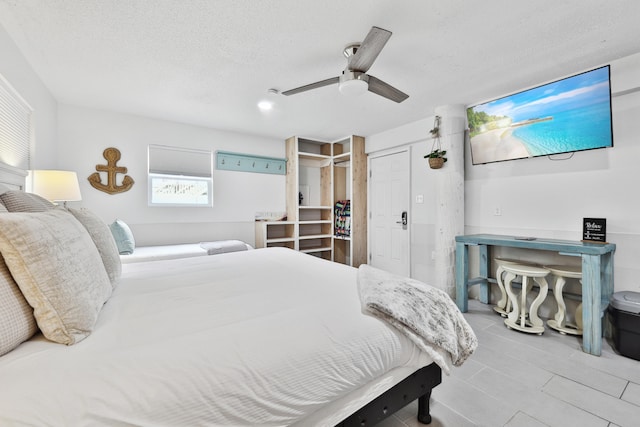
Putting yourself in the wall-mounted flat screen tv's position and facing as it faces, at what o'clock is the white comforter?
The white comforter is roughly at 11 o'clock from the wall-mounted flat screen tv.

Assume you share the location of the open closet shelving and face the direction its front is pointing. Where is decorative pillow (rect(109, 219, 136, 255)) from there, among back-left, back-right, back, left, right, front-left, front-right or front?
front-right

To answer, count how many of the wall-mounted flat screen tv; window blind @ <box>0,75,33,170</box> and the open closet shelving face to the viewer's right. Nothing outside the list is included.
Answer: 1

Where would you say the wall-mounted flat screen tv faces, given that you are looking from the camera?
facing the viewer and to the left of the viewer

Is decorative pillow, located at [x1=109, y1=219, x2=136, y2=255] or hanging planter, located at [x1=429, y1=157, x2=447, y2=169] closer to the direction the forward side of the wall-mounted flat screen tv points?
the decorative pillow

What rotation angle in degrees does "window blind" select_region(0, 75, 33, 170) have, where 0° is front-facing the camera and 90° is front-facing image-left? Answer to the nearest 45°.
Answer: approximately 270°

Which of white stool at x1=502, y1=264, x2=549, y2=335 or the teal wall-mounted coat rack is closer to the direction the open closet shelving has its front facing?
the white stool

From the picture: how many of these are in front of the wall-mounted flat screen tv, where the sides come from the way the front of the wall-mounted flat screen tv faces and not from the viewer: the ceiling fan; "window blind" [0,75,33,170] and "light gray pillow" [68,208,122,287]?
3

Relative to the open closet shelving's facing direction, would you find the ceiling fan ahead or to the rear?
ahead

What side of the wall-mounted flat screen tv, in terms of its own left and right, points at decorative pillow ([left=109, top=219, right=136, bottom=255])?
front

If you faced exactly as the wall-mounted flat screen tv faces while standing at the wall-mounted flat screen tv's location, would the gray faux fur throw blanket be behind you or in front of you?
in front

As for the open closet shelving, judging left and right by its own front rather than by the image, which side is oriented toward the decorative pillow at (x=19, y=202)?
front

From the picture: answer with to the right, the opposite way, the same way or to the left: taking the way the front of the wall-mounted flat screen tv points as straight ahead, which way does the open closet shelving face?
to the left

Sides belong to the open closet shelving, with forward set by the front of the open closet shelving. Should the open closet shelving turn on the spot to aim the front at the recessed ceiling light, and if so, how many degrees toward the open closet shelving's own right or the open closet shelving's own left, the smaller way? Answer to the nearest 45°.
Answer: approximately 45° to the open closet shelving's own right

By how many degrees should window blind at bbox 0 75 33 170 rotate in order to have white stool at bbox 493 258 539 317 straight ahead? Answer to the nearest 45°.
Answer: approximately 45° to its right

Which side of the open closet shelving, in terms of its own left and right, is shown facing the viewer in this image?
front

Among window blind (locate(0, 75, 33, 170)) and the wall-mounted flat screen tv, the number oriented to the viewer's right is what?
1

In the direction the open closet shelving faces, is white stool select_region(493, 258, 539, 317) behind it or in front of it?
in front
